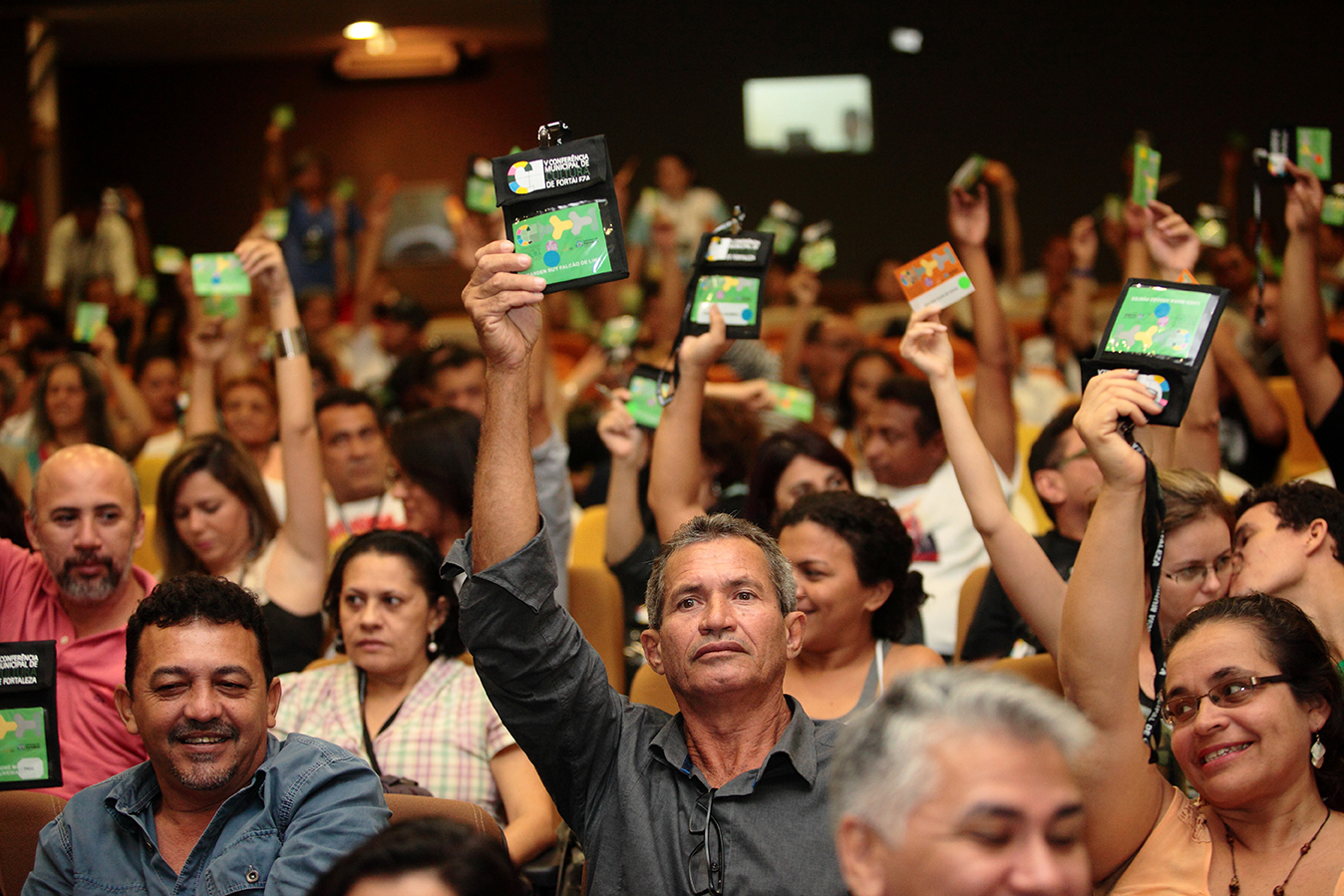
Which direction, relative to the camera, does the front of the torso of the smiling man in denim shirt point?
toward the camera

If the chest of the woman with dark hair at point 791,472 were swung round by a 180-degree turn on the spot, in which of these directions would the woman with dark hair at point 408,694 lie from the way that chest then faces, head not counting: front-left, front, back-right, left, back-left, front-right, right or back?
left

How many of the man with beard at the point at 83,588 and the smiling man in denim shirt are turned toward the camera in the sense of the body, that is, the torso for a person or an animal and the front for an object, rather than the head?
2

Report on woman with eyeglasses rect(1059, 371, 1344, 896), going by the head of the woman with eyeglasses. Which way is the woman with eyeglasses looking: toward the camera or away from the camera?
toward the camera

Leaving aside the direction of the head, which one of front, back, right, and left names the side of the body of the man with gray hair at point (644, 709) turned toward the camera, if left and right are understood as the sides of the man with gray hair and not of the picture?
front

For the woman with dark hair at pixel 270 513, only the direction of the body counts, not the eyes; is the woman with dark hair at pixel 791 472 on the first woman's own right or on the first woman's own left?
on the first woman's own left

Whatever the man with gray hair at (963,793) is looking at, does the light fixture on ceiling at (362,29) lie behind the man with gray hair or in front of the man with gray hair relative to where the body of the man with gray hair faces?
behind

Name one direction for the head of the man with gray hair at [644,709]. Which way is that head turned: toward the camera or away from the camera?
toward the camera

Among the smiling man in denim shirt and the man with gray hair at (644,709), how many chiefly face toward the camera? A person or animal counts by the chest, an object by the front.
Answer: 2

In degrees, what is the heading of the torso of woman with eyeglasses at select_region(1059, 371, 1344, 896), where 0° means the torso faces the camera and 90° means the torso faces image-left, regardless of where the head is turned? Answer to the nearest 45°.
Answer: approximately 45°

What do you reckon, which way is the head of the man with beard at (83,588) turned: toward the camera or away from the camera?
toward the camera

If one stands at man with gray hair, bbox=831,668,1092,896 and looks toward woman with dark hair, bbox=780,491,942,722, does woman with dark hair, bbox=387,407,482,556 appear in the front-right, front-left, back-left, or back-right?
front-left

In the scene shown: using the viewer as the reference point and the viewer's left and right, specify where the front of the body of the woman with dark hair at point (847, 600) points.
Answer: facing the viewer and to the left of the viewer

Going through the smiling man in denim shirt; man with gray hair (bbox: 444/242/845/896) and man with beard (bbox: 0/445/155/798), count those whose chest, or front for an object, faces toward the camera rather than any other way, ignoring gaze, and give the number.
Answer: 3

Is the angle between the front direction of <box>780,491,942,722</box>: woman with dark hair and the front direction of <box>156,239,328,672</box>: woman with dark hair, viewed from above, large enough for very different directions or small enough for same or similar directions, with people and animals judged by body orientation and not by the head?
same or similar directions

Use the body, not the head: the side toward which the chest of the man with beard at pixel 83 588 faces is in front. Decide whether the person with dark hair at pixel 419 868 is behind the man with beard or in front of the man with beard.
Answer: in front
